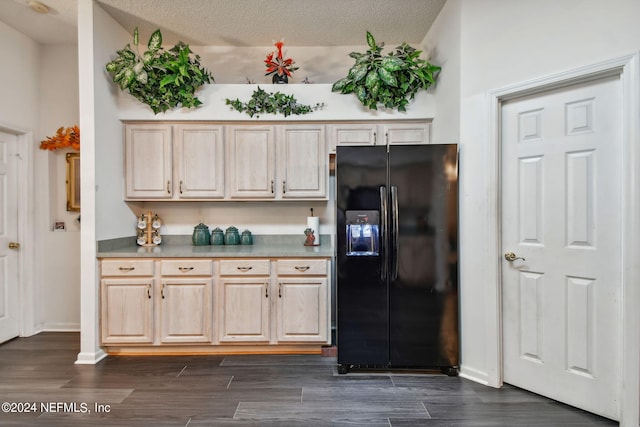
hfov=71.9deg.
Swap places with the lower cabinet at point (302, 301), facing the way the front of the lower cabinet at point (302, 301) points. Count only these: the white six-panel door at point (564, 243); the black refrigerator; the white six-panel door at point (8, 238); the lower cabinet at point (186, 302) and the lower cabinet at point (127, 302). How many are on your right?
3

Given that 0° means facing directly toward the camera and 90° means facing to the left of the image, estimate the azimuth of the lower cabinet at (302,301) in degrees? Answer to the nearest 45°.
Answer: approximately 0°

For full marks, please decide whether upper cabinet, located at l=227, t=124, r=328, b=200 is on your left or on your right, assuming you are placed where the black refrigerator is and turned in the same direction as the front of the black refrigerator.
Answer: on your right

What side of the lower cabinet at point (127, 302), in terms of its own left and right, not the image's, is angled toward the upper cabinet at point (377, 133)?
left

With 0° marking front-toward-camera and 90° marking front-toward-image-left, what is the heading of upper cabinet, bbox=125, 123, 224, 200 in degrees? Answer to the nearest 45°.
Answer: approximately 0°
